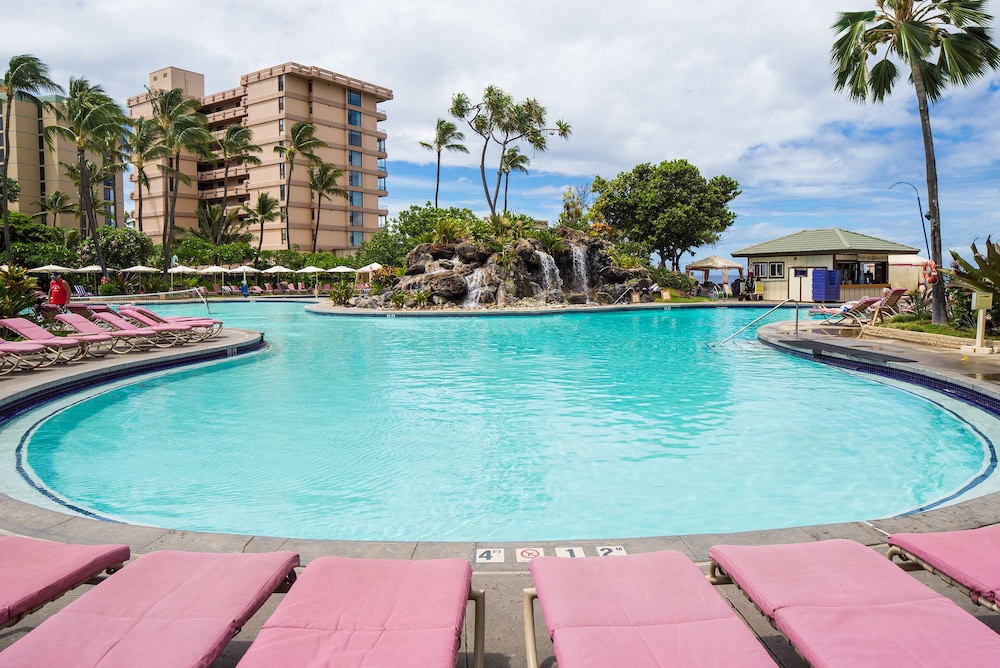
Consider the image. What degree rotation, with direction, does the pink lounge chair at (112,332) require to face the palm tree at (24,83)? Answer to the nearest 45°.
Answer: approximately 135° to its left

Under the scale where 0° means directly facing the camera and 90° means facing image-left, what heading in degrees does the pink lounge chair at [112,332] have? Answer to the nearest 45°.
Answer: approximately 315°

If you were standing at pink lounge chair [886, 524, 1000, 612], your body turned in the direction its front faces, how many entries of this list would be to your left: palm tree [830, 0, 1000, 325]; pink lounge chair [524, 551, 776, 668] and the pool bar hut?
1

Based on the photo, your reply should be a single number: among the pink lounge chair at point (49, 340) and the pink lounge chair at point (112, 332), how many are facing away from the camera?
0

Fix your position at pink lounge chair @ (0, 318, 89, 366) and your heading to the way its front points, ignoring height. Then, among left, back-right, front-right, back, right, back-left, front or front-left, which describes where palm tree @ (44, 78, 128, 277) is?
back-left

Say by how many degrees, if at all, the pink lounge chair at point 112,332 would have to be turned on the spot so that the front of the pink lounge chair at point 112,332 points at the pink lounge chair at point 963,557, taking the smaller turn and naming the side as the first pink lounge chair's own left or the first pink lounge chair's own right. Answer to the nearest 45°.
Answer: approximately 45° to the first pink lounge chair's own right

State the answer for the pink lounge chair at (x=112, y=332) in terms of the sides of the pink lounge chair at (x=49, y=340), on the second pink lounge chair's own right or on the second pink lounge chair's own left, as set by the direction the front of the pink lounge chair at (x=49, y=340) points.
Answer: on the second pink lounge chair's own left

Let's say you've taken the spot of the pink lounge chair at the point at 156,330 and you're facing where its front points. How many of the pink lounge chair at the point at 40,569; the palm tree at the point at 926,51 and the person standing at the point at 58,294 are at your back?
1

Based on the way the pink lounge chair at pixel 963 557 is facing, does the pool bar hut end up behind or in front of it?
in front

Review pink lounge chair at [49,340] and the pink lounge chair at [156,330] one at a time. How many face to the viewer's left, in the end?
0

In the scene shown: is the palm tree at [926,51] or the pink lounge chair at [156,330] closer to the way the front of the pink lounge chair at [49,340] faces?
the palm tree

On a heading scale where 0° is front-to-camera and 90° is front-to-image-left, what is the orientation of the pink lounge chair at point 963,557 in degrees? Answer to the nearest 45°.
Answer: approximately 135°

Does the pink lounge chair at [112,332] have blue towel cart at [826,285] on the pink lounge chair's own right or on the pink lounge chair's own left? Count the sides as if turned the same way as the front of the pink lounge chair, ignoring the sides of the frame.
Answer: on the pink lounge chair's own left

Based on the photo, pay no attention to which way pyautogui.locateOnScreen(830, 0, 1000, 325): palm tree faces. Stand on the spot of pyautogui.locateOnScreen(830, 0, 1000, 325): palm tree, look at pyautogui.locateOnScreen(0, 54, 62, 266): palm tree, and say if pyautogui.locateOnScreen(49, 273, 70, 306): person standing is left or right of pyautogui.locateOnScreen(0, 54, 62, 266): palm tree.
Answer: left

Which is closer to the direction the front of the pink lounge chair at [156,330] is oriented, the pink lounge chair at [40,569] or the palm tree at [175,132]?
the pink lounge chair
